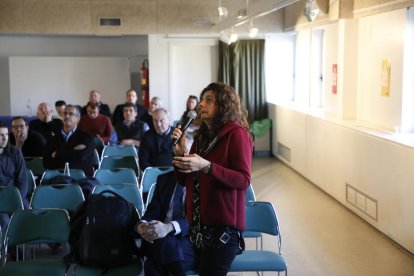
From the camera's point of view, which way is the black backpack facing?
toward the camera

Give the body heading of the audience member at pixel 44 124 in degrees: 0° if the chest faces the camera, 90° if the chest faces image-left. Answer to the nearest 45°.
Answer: approximately 0°

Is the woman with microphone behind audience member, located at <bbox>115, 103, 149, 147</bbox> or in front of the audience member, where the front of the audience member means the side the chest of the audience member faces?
in front

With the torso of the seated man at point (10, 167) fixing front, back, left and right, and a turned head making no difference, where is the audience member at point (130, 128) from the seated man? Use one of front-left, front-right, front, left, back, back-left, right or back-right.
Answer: back-left

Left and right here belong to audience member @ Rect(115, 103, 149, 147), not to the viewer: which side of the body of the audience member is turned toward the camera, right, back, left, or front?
front

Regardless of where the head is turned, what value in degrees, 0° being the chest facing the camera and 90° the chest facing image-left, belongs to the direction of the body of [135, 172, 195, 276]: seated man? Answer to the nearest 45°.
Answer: approximately 45°

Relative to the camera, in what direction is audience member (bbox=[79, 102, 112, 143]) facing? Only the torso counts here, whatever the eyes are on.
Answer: toward the camera

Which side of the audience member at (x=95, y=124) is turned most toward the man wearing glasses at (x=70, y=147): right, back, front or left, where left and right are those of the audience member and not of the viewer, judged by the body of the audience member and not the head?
front

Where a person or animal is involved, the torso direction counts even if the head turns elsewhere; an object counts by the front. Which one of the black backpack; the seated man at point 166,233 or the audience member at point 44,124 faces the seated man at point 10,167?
the audience member

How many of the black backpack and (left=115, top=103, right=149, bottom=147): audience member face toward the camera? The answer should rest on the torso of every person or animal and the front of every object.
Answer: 2

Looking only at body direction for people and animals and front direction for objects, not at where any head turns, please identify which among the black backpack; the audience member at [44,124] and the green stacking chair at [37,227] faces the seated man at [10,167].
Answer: the audience member

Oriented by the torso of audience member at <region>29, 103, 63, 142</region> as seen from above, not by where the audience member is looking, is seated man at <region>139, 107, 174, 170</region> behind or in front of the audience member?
in front

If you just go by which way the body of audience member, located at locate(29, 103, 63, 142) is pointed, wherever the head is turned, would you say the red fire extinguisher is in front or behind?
behind

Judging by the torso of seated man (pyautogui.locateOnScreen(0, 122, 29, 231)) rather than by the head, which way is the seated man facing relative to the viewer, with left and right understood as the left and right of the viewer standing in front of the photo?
facing the viewer
